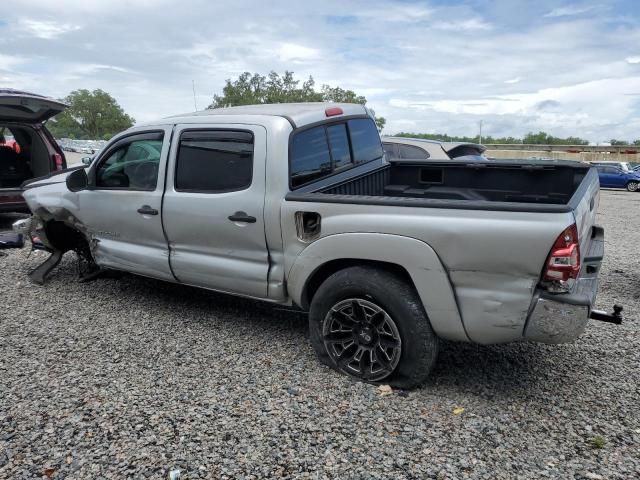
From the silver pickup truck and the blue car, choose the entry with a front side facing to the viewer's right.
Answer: the blue car

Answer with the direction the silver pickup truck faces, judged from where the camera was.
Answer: facing away from the viewer and to the left of the viewer

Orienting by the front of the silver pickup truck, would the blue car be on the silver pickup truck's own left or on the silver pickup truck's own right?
on the silver pickup truck's own right

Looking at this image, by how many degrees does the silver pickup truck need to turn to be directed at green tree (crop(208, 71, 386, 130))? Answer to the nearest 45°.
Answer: approximately 45° to its right

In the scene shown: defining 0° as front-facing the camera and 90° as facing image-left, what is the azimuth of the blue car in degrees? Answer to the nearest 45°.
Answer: approximately 270°

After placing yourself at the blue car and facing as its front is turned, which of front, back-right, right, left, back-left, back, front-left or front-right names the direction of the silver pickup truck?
right

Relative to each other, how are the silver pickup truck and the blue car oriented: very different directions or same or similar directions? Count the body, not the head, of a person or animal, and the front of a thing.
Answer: very different directions

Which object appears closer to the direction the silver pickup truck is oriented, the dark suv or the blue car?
the dark suv

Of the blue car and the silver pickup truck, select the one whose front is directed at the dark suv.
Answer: the silver pickup truck

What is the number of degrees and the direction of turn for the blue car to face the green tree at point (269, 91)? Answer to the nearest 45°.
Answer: approximately 180°

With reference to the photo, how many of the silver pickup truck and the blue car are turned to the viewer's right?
1
